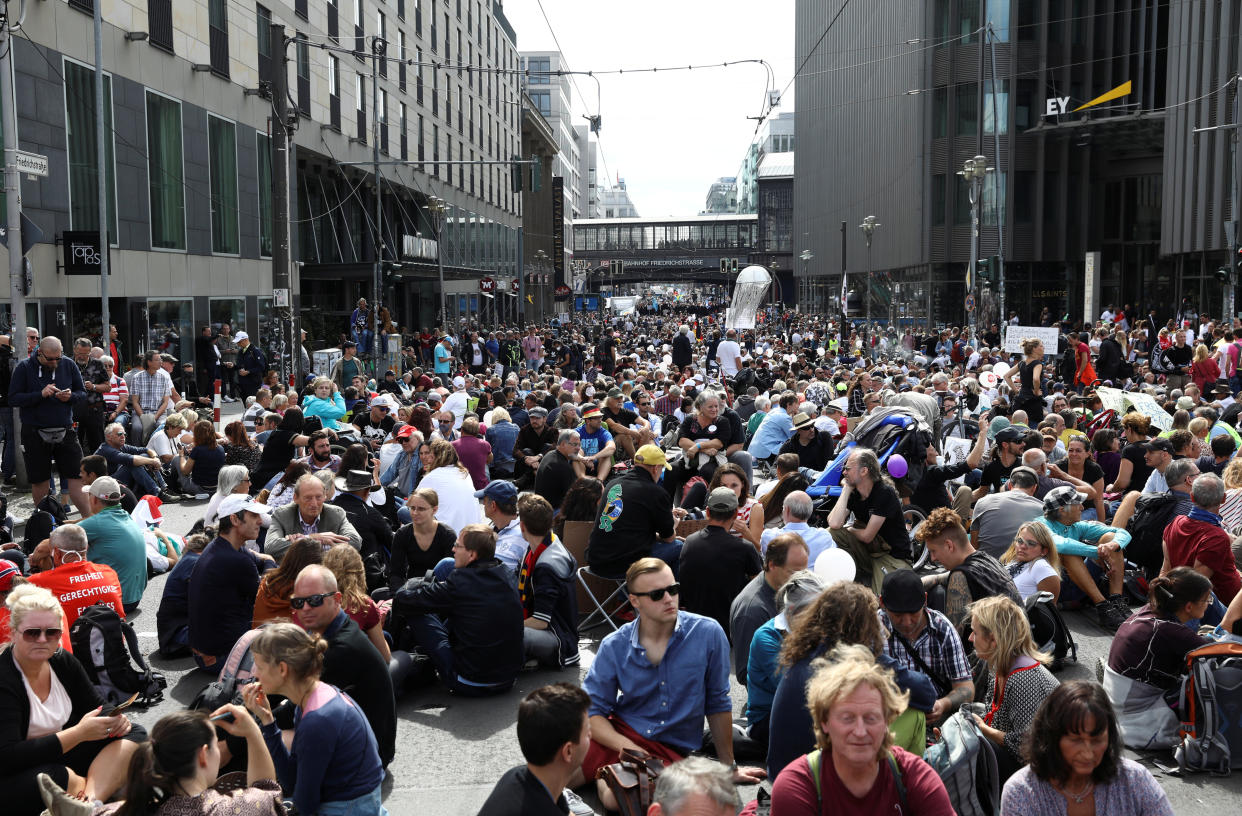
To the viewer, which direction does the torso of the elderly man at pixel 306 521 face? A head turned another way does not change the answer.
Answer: toward the camera

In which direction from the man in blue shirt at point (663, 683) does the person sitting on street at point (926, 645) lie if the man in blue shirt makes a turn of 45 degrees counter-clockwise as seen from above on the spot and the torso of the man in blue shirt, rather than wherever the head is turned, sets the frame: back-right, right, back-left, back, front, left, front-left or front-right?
front-left

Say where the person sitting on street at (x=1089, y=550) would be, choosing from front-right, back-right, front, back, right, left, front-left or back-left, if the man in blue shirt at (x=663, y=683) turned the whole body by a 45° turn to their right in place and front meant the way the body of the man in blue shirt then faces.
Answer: back

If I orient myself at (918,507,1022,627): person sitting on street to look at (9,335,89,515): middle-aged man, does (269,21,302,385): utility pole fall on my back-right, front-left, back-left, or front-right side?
front-right

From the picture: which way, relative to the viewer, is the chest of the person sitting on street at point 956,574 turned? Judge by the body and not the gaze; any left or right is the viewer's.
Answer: facing to the left of the viewer

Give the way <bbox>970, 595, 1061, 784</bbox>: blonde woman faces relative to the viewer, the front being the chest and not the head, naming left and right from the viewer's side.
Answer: facing to the left of the viewer

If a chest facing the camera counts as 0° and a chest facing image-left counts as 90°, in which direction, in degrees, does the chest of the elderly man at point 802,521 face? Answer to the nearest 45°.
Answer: approximately 180°

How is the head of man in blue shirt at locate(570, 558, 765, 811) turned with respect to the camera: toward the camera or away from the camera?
toward the camera

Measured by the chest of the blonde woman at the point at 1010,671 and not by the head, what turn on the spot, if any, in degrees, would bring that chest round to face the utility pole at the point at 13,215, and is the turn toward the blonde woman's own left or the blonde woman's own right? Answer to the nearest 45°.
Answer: approximately 45° to the blonde woman's own right

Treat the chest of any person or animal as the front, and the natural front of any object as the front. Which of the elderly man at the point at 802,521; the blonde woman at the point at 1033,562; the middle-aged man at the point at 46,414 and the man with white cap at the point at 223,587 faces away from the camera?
the elderly man at the point at 802,521

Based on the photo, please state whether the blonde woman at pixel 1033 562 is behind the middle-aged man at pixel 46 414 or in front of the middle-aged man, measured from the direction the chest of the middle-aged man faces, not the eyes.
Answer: in front

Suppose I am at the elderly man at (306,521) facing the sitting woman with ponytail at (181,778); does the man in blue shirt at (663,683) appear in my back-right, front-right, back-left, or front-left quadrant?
front-left

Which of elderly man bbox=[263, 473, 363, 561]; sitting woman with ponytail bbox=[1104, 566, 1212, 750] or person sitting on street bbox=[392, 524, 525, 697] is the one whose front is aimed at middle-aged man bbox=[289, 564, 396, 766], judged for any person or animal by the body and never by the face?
elderly man bbox=[263, 473, 363, 561]
